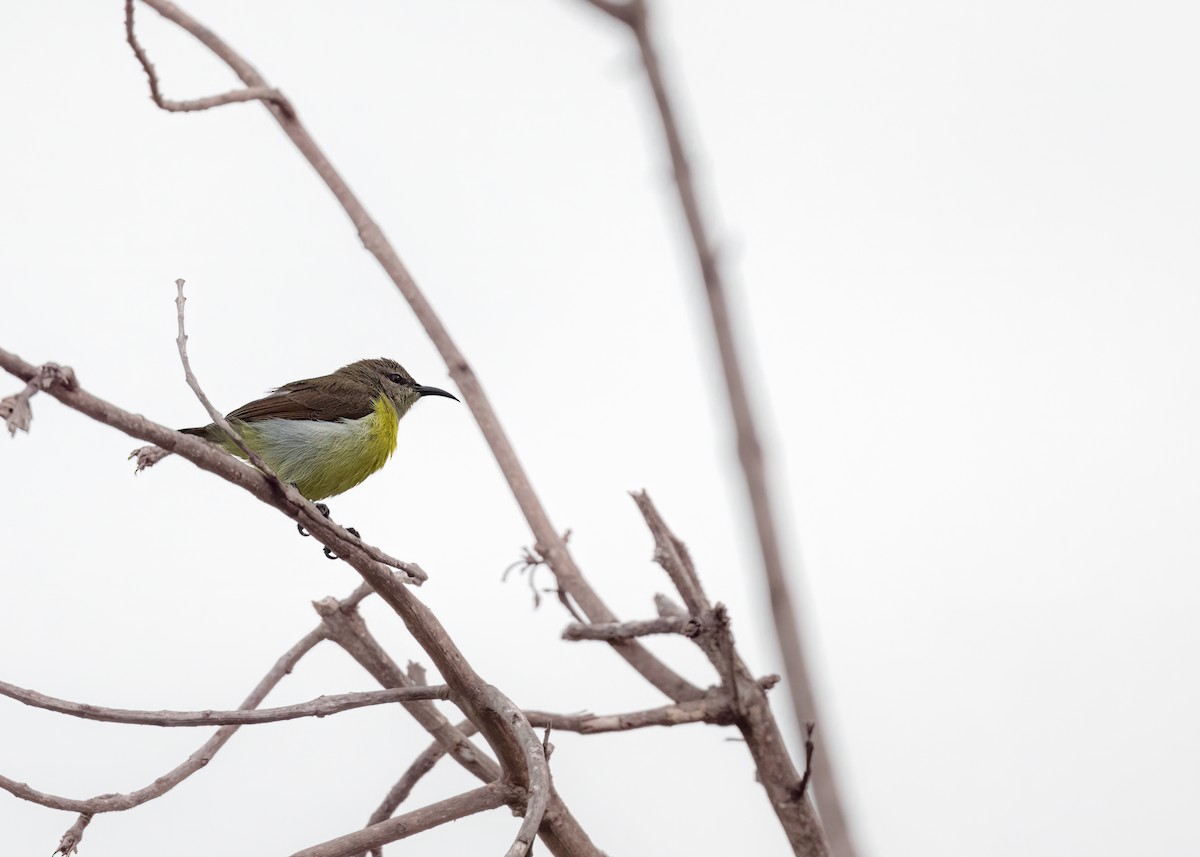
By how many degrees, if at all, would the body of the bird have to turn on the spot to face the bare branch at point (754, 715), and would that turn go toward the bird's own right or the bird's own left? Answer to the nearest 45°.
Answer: approximately 45° to the bird's own right

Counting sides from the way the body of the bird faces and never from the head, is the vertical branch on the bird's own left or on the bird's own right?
on the bird's own left

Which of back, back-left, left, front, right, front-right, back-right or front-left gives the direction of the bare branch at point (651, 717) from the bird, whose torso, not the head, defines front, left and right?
front-right

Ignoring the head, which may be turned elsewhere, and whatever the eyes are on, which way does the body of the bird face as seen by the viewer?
to the viewer's right

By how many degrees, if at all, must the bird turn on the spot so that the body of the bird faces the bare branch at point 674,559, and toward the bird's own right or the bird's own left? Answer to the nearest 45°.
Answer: approximately 45° to the bird's own right
